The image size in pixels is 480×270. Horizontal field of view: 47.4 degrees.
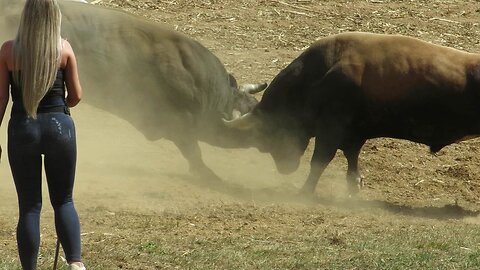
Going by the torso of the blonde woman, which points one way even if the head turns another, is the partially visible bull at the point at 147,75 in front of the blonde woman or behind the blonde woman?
in front

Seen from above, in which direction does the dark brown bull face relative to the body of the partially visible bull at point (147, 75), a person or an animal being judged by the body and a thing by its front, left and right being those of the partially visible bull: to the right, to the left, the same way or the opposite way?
the opposite way

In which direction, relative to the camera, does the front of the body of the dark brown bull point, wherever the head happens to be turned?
to the viewer's left

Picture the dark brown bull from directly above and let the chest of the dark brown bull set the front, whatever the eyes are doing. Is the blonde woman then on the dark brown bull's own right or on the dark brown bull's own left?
on the dark brown bull's own left

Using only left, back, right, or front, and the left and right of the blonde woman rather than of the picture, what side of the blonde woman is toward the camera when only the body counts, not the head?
back

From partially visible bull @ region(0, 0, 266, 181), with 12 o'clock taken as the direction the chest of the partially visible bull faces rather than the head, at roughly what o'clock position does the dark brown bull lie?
The dark brown bull is roughly at 1 o'clock from the partially visible bull.

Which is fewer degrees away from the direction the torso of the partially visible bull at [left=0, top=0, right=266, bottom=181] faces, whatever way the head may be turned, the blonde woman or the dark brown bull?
the dark brown bull

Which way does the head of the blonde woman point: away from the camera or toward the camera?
away from the camera

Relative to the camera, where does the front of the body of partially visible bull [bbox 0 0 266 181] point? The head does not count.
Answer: to the viewer's right

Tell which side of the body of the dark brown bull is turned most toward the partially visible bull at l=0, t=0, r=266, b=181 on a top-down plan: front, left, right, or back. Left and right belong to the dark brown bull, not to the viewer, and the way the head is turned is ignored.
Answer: front
